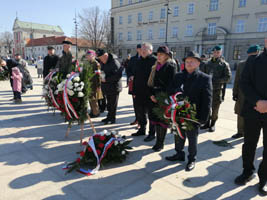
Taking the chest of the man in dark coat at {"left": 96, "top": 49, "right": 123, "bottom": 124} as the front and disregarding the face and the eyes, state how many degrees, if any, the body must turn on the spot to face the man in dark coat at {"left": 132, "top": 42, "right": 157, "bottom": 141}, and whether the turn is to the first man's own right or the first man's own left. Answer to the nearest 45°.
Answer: approximately 135° to the first man's own left

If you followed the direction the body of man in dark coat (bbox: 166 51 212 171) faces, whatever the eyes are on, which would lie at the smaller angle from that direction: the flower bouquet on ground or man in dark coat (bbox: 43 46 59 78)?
the flower bouquet on ground

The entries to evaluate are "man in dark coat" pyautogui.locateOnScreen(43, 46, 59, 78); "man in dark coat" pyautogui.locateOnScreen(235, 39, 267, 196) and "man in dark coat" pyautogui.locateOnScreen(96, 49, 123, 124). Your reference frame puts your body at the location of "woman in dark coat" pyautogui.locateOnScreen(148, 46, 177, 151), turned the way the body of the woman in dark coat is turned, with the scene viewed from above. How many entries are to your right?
2

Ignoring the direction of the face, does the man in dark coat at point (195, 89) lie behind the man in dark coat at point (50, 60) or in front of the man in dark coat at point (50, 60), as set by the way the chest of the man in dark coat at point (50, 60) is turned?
in front

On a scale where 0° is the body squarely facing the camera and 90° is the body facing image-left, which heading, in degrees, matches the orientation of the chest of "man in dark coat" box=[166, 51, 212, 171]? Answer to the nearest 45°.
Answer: approximately 45°

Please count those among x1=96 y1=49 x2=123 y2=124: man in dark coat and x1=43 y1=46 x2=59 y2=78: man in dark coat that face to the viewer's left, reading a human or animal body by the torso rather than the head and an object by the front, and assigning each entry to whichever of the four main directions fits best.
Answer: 1

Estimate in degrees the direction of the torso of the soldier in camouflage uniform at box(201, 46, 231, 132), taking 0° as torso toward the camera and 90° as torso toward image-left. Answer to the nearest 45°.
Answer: approximately 45°

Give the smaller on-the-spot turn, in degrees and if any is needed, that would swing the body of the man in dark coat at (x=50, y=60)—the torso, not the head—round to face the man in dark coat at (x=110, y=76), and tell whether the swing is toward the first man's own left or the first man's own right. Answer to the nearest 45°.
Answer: approximately 45° to the first man's own left

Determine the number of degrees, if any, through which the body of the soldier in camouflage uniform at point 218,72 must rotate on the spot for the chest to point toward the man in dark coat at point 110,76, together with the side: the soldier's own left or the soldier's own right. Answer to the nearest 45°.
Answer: approximately 45° to the soldier's own right

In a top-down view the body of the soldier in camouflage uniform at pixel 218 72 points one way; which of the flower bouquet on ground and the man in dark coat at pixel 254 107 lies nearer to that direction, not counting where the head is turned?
the flower bouquet on ground

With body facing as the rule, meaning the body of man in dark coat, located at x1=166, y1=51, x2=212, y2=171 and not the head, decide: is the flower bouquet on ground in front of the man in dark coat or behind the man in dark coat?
in front
